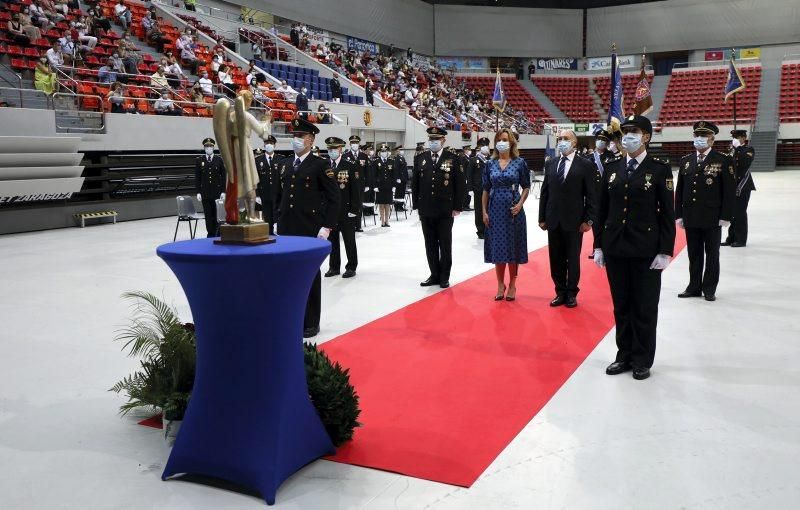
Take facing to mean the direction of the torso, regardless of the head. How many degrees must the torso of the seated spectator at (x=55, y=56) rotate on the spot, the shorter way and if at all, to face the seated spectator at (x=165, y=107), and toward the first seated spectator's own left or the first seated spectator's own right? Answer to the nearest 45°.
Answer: approximately 45° to the first seated spectator's own left

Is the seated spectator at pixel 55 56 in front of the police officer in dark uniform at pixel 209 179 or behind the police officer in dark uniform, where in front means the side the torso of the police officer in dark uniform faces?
behind

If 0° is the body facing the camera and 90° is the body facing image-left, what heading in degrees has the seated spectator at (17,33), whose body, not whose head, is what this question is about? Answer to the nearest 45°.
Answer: approximately 315°

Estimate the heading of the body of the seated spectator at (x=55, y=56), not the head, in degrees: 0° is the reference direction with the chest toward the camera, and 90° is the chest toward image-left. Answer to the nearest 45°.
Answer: approximately 315°

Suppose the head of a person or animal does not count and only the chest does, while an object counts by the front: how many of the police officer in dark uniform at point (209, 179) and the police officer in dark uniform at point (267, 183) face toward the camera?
2

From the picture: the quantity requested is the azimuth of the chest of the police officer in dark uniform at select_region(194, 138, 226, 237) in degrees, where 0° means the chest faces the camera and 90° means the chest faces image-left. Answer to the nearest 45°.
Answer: approximately 0°

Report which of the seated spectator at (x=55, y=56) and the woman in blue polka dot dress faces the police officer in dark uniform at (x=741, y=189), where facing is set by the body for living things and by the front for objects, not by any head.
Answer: the seated spectator

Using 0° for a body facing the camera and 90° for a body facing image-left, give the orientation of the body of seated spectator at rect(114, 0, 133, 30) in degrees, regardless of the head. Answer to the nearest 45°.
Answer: approximately 315°

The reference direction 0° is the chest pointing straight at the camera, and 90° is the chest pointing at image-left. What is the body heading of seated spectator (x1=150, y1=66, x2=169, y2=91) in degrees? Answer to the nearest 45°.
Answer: approximately 315°

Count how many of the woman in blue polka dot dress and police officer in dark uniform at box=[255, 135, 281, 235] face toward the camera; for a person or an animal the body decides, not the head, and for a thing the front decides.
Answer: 2

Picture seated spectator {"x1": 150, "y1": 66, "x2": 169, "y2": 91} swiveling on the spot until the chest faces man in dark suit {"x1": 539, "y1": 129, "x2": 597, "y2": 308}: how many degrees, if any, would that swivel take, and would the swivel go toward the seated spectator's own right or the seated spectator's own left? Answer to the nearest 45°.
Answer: approximately 45° to the seated spectator's own right
